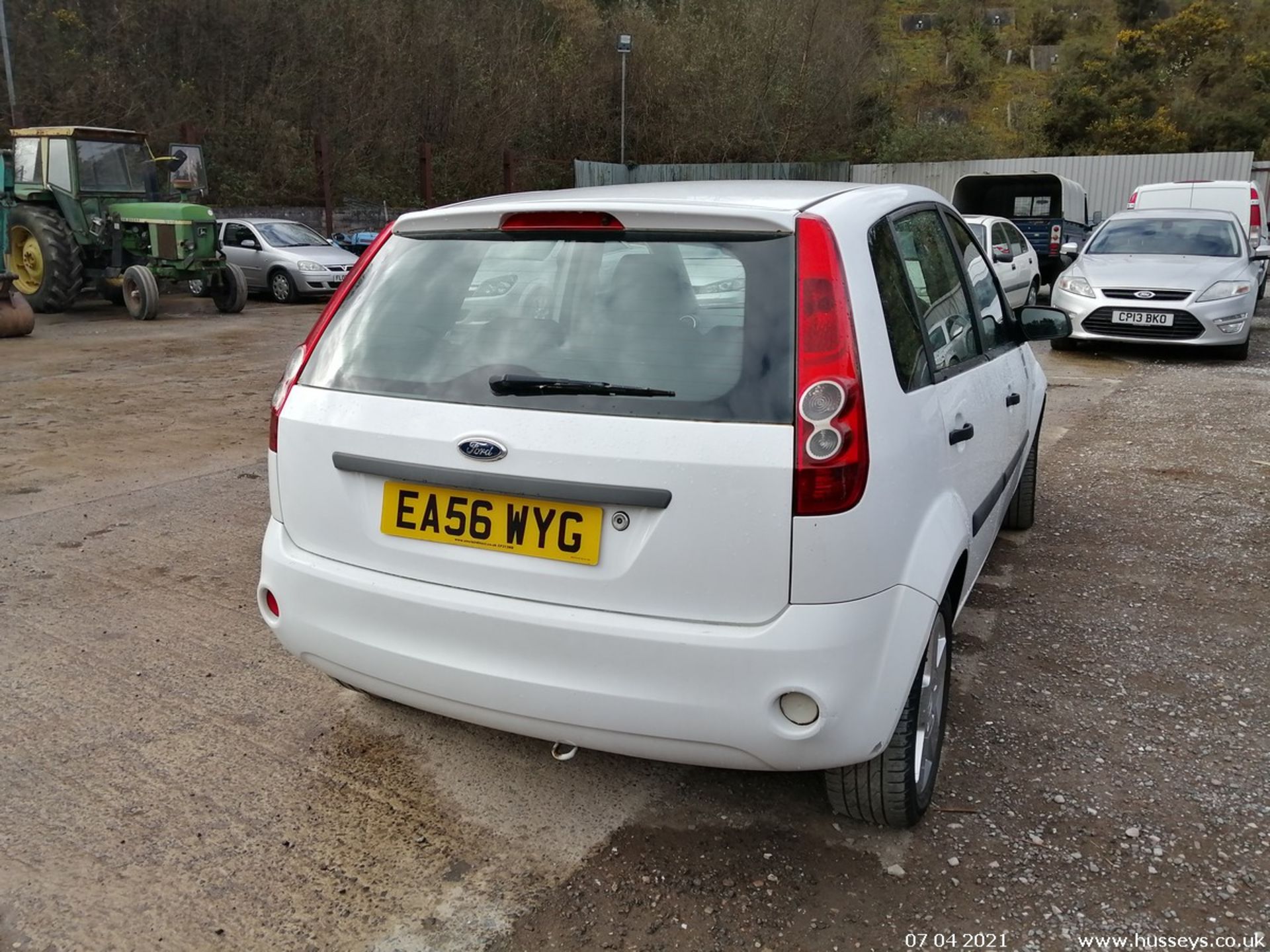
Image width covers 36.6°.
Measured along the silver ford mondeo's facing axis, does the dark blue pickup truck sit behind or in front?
behind

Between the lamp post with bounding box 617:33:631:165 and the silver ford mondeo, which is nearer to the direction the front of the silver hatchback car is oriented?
the silver ford mondeo

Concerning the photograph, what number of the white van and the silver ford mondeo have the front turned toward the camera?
1

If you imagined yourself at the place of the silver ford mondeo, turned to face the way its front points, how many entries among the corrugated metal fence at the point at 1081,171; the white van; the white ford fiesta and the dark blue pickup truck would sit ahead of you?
1

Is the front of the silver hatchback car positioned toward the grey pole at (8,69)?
no

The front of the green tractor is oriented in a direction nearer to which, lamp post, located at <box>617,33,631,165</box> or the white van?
the white van

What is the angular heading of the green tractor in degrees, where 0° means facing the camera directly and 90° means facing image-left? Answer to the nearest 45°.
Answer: approximately 315°

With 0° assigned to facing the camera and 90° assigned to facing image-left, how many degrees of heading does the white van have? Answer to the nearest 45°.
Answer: approximately 180°

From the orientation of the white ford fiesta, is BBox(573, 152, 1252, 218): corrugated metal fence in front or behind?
in front

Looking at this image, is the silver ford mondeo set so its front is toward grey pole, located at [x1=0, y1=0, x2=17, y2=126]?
no

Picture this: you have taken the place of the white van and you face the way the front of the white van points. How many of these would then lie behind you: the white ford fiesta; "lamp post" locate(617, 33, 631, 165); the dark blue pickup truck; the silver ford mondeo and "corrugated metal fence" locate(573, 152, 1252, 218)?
2

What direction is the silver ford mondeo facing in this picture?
toward the camera

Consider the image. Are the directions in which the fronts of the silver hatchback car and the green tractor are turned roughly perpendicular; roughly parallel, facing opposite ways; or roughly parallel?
roughly parallel

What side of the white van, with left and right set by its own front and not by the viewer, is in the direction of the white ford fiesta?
back

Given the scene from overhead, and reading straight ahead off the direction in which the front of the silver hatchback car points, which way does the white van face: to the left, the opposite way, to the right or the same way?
to the left

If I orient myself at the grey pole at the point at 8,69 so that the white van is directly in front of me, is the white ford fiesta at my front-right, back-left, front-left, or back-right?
front-right

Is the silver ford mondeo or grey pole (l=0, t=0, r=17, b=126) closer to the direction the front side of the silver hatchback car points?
the silver ford mondeo
